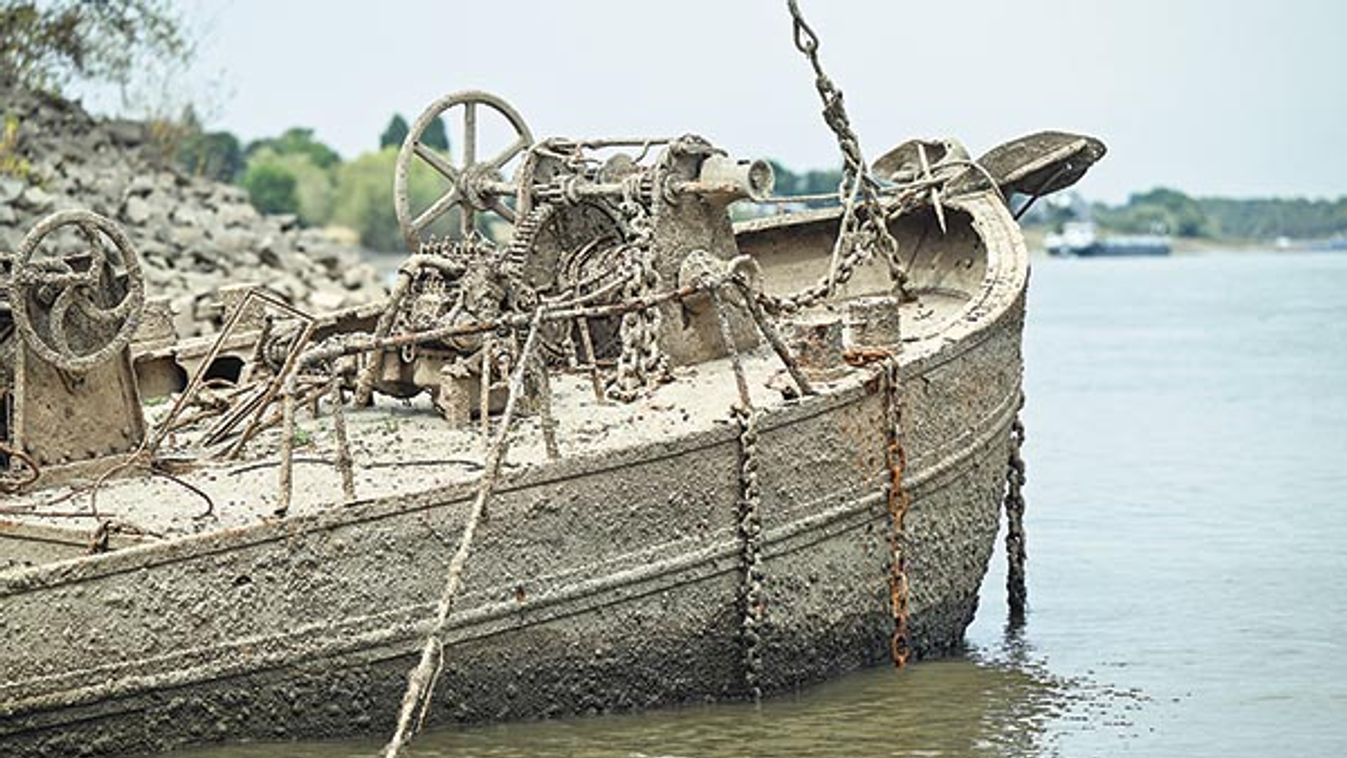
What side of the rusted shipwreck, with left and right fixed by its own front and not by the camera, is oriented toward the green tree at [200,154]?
left

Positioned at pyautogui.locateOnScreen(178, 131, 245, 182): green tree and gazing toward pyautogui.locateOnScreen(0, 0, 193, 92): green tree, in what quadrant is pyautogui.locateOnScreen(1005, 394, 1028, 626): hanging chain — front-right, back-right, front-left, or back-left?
front-left

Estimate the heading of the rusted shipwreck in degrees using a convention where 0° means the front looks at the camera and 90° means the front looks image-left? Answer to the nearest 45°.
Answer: approximately 270°

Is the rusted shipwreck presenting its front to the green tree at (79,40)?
no

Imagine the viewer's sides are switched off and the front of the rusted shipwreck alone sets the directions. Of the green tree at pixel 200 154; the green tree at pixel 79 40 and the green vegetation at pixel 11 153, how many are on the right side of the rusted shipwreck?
0
